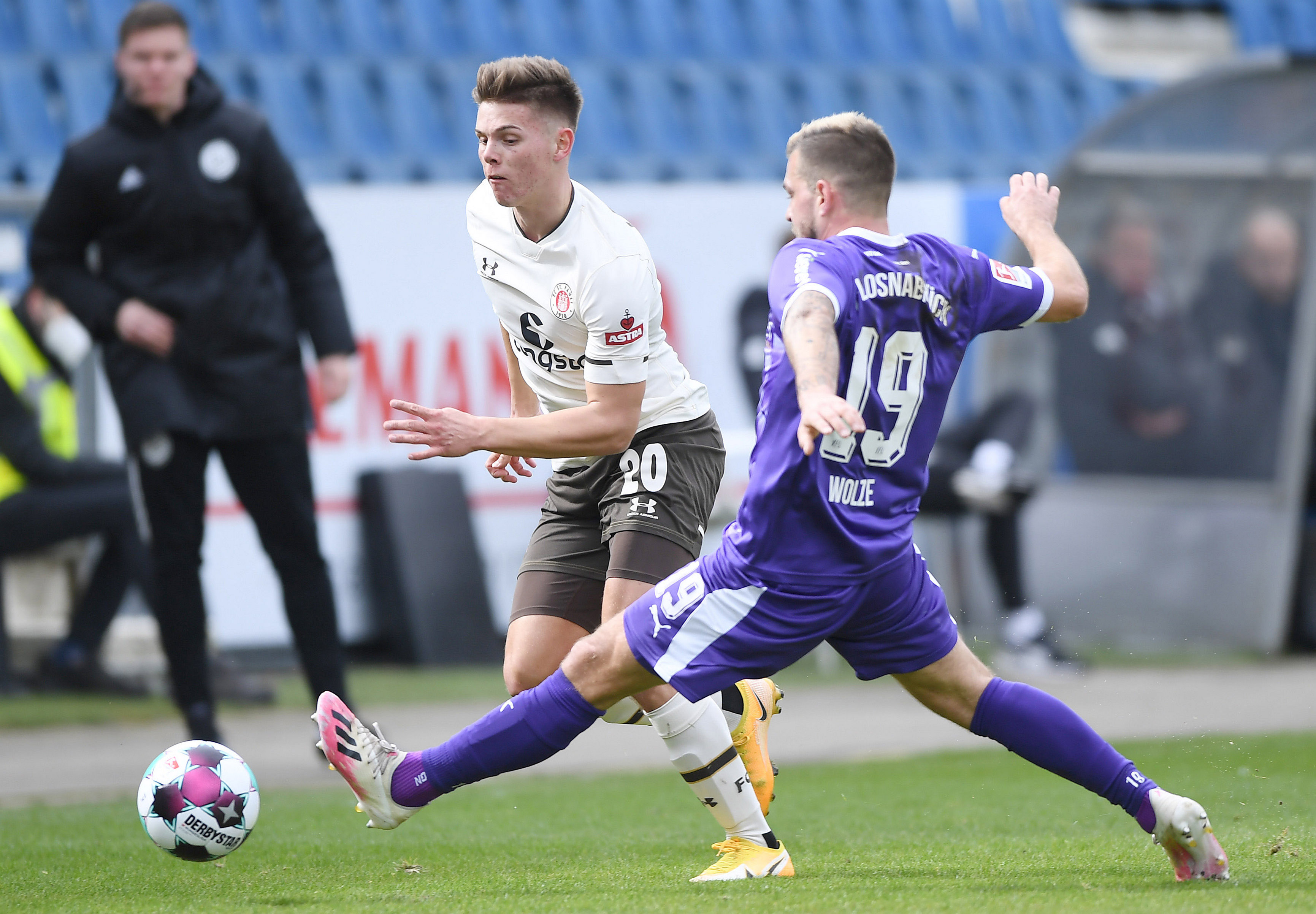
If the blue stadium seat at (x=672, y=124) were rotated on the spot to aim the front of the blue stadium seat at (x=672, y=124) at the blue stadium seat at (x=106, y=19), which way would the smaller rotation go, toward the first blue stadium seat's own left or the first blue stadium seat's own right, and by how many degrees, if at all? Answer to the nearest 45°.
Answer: approximately 135° to the first blue stadium seat's own right

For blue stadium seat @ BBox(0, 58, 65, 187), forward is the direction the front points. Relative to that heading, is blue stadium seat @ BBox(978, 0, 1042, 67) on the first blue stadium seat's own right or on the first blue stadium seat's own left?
on the first blue stadium seat's own left

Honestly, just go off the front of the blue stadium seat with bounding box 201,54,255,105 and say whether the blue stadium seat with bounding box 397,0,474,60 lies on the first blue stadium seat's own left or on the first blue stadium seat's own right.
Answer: on the first blue stadium seat's own left

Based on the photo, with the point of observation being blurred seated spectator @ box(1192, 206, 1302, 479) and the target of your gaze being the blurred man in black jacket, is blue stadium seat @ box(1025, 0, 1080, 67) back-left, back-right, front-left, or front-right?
back-right

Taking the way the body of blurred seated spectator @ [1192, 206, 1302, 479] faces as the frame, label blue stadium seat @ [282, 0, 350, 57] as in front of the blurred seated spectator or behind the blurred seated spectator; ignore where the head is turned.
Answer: behind

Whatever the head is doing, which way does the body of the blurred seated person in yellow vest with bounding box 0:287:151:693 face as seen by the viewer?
to the viewer's right

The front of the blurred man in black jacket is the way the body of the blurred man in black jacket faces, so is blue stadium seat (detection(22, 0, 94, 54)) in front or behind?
behind

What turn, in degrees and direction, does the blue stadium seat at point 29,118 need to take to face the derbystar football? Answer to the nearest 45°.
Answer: approximately 45° to its right

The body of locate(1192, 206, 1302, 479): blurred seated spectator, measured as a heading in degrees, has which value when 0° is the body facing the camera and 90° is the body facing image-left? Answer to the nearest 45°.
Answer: approximately 315°

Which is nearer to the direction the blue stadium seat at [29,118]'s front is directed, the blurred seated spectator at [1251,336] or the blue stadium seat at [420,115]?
the blurred seated spectator
